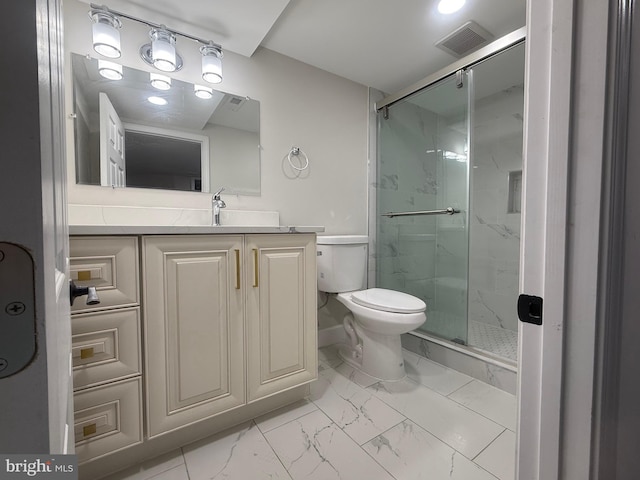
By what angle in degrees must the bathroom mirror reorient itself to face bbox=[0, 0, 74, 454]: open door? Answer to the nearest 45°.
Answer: approximately 45° to its right

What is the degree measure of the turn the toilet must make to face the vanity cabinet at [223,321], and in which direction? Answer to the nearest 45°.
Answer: approximately 90° to its right

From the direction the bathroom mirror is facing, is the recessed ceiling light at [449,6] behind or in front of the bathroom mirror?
in front

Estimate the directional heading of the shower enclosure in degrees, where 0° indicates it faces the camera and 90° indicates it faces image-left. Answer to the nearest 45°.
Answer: approximately 45°

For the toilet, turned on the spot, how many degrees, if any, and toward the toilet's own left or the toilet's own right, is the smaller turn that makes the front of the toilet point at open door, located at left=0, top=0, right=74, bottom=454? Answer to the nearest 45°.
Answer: approximately 45° to the toilet's own right

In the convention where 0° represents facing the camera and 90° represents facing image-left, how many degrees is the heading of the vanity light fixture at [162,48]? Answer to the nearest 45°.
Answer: approximately 315°
